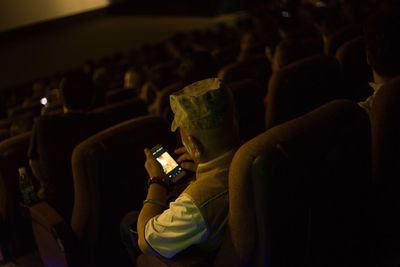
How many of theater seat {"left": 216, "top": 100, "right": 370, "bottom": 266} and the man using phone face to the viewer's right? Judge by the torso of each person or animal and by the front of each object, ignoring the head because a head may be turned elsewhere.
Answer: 0

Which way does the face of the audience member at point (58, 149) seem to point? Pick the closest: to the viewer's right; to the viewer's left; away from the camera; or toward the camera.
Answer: away from the camera

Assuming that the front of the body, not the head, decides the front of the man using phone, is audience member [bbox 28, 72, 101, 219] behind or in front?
in front

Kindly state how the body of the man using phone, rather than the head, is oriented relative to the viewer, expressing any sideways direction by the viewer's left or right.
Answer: facing away from the viewer and to the left of the viewer

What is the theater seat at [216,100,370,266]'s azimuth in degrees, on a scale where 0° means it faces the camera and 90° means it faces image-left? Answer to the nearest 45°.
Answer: approximately 135°
